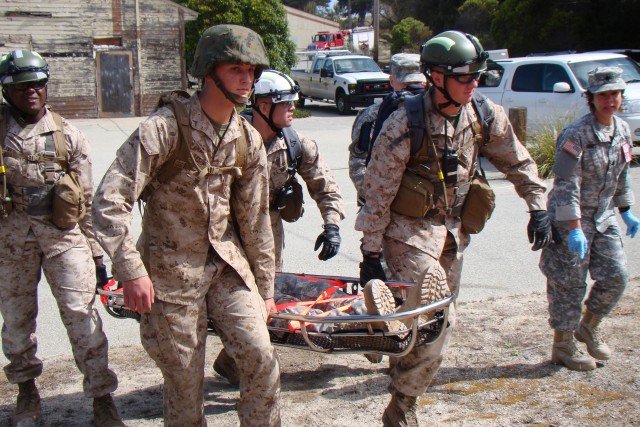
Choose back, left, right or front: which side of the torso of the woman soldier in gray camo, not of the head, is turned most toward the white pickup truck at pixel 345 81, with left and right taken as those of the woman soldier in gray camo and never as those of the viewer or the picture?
back

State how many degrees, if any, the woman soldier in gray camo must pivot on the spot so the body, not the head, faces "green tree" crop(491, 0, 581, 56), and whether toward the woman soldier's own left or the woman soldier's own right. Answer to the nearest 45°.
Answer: approximately 135° to the woman soldier's own left

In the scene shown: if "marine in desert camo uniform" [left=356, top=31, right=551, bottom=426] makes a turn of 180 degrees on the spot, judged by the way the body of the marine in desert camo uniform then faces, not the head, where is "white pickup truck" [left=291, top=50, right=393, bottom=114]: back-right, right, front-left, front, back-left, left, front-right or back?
front-right

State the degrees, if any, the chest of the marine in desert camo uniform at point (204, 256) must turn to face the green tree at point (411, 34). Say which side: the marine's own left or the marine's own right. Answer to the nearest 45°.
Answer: approximately 135° to the marine's own left

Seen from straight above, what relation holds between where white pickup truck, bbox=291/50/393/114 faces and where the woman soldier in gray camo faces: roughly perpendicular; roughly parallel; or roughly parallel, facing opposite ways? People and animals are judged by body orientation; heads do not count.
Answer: roughly parallel

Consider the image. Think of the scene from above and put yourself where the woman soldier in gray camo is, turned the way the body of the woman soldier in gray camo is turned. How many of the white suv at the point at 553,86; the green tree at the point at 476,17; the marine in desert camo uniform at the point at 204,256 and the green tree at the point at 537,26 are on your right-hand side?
1

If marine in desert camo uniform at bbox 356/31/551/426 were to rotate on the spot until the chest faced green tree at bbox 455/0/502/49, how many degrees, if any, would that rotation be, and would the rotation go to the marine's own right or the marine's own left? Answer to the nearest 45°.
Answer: approximately 135° to the marine's own left

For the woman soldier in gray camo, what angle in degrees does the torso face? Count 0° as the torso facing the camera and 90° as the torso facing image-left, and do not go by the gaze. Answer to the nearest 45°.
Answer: approximately 315°

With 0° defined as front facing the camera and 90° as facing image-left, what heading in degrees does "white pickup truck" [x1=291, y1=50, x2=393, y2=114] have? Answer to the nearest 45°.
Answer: approximately 315°

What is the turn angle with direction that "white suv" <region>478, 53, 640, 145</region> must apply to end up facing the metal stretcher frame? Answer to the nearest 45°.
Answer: approximately 45° to its right

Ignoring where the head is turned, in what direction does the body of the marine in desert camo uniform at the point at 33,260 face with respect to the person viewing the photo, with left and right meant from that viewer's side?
facing the viewer

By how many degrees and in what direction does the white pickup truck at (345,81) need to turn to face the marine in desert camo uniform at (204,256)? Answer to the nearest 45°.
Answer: approximately 45° to its right

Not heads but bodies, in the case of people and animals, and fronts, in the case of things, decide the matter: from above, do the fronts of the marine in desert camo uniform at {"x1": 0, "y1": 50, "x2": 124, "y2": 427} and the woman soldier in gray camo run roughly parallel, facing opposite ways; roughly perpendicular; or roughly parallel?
roughly parallel

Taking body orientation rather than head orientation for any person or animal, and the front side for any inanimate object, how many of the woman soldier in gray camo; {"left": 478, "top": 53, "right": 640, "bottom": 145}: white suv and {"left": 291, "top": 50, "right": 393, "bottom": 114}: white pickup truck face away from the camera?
0
